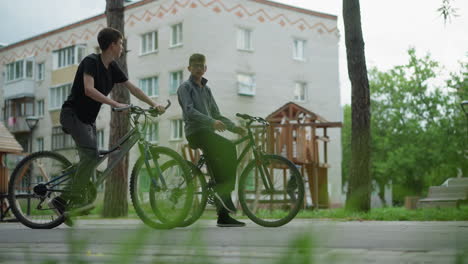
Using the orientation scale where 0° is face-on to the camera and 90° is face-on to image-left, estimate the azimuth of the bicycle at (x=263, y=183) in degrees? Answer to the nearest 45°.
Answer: approximately 270°

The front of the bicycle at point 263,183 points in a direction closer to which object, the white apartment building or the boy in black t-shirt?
the white apartment building

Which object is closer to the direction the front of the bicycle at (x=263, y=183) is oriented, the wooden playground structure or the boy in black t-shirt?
the wooden playground structure

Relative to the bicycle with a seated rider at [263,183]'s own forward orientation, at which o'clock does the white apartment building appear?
The white apartment building is roughly at 9 o'clock from the bicycle with a seated rider.

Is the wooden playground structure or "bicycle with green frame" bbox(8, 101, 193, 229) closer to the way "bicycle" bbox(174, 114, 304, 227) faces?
the wooden playground structure

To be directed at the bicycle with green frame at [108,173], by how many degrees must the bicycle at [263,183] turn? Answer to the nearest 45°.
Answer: approximately 180°

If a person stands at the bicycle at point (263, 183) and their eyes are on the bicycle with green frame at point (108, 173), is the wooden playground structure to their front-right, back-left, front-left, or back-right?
back-right

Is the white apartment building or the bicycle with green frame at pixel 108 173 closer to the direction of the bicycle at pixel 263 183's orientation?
the white apartment building

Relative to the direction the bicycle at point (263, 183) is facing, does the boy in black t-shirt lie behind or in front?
behind

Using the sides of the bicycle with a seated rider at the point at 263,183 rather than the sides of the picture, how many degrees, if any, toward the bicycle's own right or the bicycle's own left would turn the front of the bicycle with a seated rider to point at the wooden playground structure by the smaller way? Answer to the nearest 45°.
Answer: approximately 90° to the bicycle's own left
